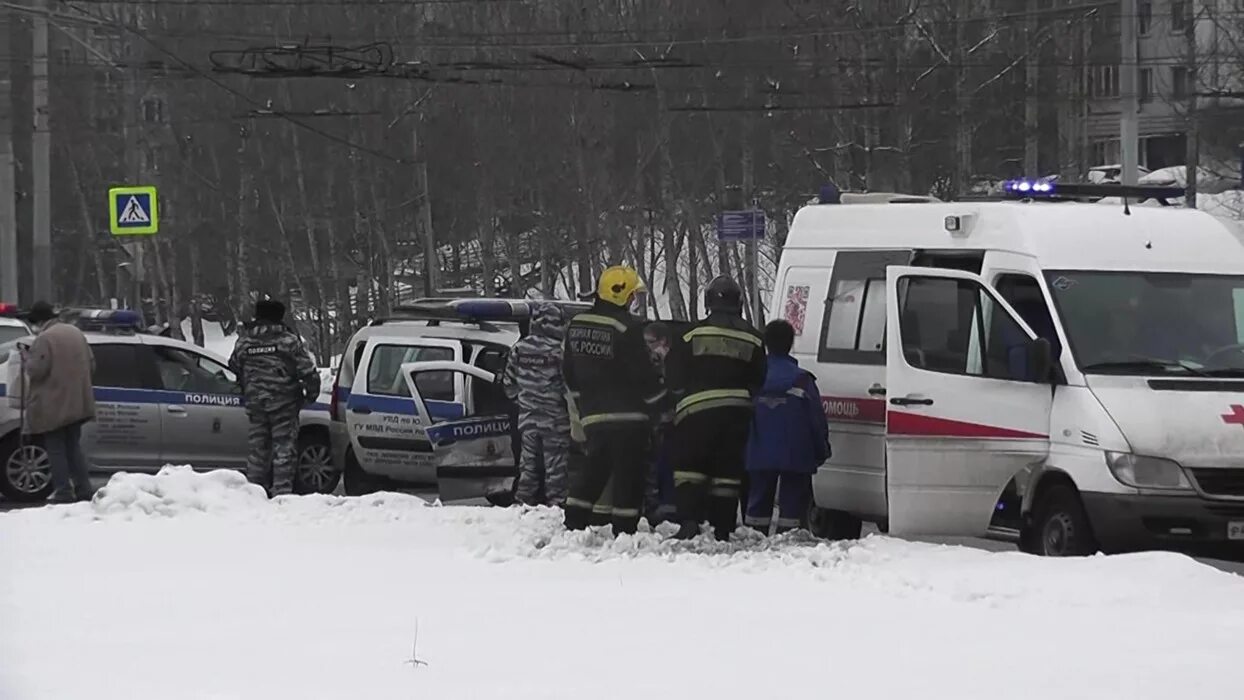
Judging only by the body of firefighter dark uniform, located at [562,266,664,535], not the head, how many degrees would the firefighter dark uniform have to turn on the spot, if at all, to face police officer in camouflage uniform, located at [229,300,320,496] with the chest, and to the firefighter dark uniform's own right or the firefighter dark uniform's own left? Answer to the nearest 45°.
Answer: approximately 90° to the firefighter dark uniform's own left

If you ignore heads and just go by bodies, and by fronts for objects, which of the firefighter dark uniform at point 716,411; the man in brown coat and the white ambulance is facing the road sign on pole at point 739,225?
the firefighter dark uniform

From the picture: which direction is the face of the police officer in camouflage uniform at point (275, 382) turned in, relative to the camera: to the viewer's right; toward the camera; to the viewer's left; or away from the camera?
away from the camera

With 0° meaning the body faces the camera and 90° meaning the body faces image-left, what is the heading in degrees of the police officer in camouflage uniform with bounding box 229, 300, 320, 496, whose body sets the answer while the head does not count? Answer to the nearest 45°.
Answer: approximately 180°

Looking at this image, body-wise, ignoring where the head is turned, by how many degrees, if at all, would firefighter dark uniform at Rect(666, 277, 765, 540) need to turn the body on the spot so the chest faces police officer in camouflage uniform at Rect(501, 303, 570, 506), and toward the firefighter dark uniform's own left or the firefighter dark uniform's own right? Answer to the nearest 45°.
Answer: approximately 45° to the firefighter dark uniform's own left

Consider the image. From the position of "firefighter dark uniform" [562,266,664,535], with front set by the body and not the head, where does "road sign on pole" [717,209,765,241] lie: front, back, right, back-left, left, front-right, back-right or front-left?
front-left

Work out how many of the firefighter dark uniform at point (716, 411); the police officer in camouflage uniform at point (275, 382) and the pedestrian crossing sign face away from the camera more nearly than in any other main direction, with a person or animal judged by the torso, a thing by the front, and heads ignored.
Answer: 2

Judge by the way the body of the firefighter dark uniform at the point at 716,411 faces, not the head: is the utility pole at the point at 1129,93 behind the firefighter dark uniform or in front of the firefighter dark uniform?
in front

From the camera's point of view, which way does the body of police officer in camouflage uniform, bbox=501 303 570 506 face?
away from the camera

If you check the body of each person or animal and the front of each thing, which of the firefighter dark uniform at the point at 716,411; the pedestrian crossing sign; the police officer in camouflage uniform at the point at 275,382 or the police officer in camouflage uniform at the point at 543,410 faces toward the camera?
the pedestrian crossing sign

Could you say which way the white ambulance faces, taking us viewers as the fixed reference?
facing the viewer and to the right of the viewer

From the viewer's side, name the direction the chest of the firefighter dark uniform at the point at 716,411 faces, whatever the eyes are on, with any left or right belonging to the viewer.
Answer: facing away from the viewer
